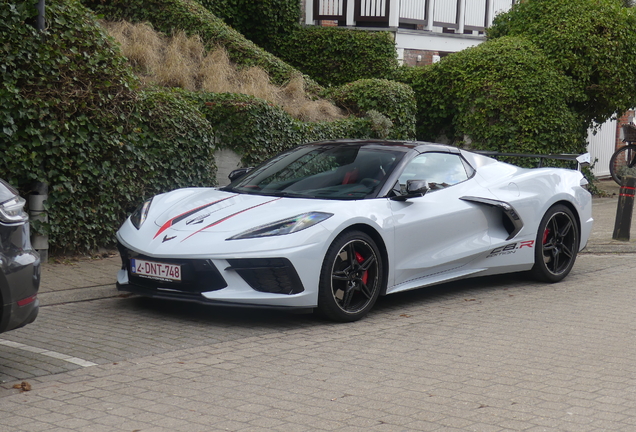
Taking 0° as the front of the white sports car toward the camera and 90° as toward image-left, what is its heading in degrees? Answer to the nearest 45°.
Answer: approximately 45°

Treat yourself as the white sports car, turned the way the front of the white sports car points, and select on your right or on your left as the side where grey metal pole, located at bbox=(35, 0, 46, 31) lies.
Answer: on your right

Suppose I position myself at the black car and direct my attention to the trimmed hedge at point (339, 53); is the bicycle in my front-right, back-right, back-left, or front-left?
front-right

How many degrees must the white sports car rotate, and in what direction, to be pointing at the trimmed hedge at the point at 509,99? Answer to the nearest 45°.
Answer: approximately 135° to its right

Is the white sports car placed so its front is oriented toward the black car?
yes

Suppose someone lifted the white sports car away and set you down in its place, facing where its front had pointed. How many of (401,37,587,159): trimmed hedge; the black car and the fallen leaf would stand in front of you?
2

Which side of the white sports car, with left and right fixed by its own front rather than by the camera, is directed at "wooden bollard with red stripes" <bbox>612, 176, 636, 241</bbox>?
back

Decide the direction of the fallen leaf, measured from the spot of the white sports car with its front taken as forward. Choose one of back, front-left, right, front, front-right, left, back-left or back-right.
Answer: front

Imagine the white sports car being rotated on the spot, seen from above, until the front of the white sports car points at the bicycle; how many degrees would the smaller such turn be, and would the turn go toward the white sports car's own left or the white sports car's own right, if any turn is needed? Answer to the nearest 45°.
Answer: approximately 180°

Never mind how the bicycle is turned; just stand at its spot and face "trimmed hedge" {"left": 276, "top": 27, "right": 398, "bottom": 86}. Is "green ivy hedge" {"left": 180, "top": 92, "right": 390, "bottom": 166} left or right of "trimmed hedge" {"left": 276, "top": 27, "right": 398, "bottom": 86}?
left

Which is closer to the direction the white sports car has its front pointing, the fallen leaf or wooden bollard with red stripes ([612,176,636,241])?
the fallen leaf

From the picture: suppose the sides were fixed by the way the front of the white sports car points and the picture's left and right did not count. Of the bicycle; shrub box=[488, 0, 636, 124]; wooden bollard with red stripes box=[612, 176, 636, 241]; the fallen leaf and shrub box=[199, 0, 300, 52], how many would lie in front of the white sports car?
1

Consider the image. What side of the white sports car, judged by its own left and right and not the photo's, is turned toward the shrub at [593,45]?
back

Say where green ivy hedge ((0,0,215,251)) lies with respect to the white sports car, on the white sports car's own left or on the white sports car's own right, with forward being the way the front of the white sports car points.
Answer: on the white sports car's own right
